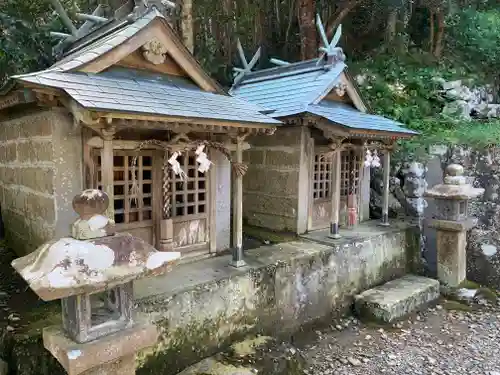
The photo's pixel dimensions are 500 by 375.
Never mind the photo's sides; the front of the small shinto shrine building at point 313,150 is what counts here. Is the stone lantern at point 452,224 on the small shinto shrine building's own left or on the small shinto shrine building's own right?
on the small shinto shrine building's own left

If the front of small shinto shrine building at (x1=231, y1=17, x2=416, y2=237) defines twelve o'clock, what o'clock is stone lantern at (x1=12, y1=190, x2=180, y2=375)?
The stone lantern is roughly at 2 o'clock from the small shinto shrine building.

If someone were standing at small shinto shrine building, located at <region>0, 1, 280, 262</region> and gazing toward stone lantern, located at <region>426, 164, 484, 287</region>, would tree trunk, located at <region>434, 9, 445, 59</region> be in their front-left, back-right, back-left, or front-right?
front-left

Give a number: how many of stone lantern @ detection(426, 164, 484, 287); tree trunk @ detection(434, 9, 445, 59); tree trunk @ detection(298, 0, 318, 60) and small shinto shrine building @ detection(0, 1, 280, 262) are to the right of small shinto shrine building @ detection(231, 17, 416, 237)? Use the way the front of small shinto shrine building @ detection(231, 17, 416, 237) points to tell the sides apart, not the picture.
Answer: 1

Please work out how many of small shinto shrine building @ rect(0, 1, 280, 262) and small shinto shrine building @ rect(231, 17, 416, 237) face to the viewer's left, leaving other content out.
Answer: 0

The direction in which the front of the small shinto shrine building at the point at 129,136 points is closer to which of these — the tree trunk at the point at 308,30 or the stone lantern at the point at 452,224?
the stone lantern

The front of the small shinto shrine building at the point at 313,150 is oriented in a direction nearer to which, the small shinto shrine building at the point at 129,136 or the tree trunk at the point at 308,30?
the small shinto shrine building

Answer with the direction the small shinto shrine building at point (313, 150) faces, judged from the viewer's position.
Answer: facing the viewer and to the right of the viewer

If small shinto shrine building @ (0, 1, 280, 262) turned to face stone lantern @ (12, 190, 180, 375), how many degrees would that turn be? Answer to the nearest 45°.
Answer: approximately 45° to its right

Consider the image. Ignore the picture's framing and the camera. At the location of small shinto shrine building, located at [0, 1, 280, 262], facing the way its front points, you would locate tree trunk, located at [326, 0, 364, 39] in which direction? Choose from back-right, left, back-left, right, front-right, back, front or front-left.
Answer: left

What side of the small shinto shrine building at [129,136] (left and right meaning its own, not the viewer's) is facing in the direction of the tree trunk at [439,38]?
left
